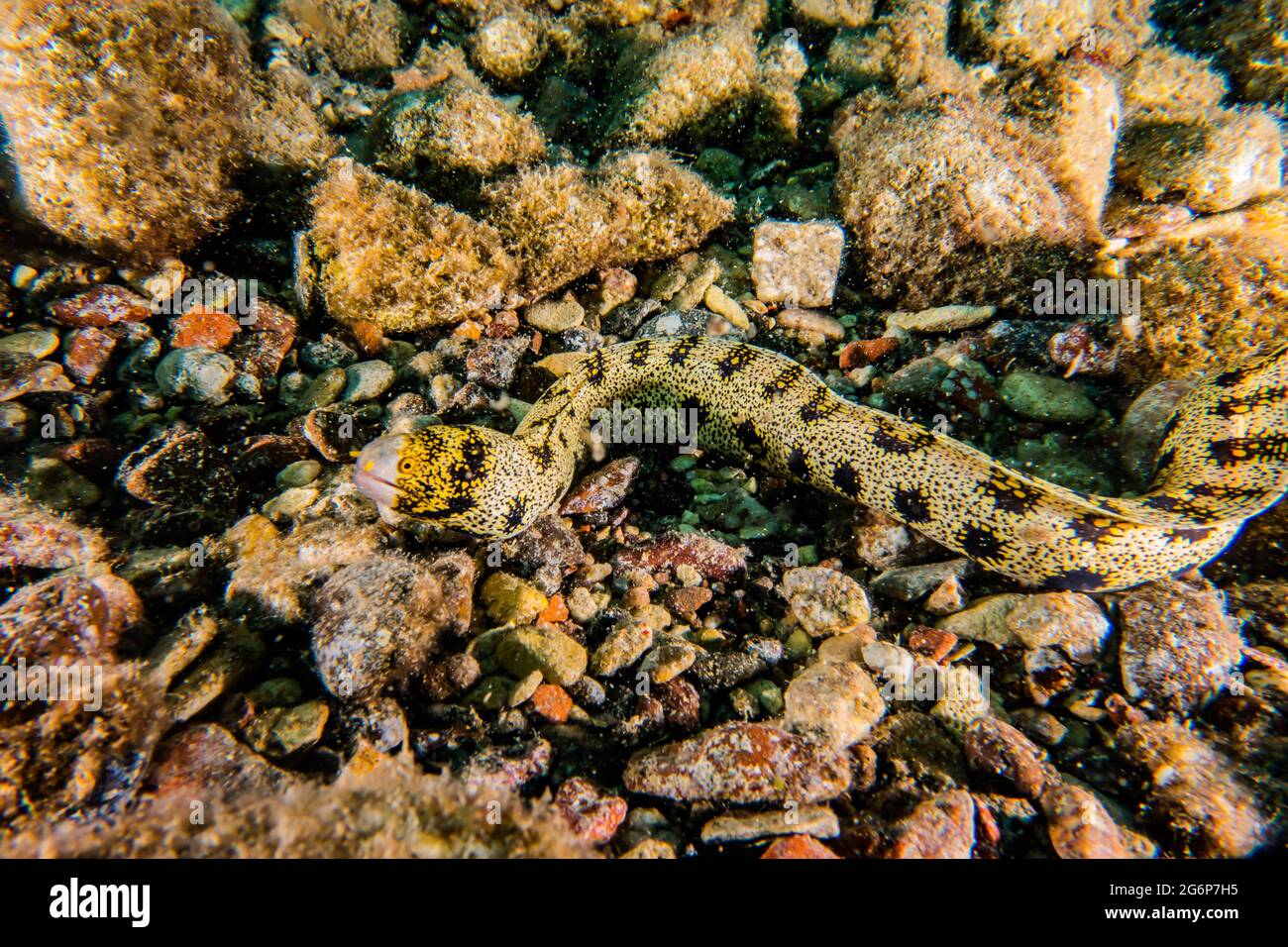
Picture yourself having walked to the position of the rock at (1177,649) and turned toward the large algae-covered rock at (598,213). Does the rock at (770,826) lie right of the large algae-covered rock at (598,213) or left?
left

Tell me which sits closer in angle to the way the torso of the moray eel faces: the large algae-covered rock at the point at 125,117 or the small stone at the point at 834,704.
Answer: the large algae-covered rock

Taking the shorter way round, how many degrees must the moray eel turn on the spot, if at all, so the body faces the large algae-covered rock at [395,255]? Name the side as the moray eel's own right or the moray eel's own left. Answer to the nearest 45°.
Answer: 0° — it already faces it

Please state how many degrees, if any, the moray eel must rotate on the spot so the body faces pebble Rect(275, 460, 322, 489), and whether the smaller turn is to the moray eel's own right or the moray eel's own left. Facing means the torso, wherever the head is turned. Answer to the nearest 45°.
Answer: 0° — it already faces it

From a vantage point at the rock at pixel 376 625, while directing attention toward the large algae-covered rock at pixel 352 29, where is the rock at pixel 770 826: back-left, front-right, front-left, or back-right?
back-right

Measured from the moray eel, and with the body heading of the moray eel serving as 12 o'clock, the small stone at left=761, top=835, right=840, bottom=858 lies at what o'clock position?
The small stone is roughly at 10 o'clock from the moray eel.

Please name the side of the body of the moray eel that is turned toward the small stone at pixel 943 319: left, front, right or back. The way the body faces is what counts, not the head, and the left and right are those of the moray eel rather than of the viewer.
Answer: right

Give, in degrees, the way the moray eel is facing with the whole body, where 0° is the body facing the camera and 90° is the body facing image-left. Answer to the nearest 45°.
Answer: approximately 90°

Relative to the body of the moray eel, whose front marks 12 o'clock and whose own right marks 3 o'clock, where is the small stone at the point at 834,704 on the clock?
The small stone is roughly at 10 o'clock from the moray eel.

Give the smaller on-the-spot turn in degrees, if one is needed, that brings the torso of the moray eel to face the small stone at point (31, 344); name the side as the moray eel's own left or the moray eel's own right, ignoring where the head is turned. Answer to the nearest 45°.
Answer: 0° — it already faces it
